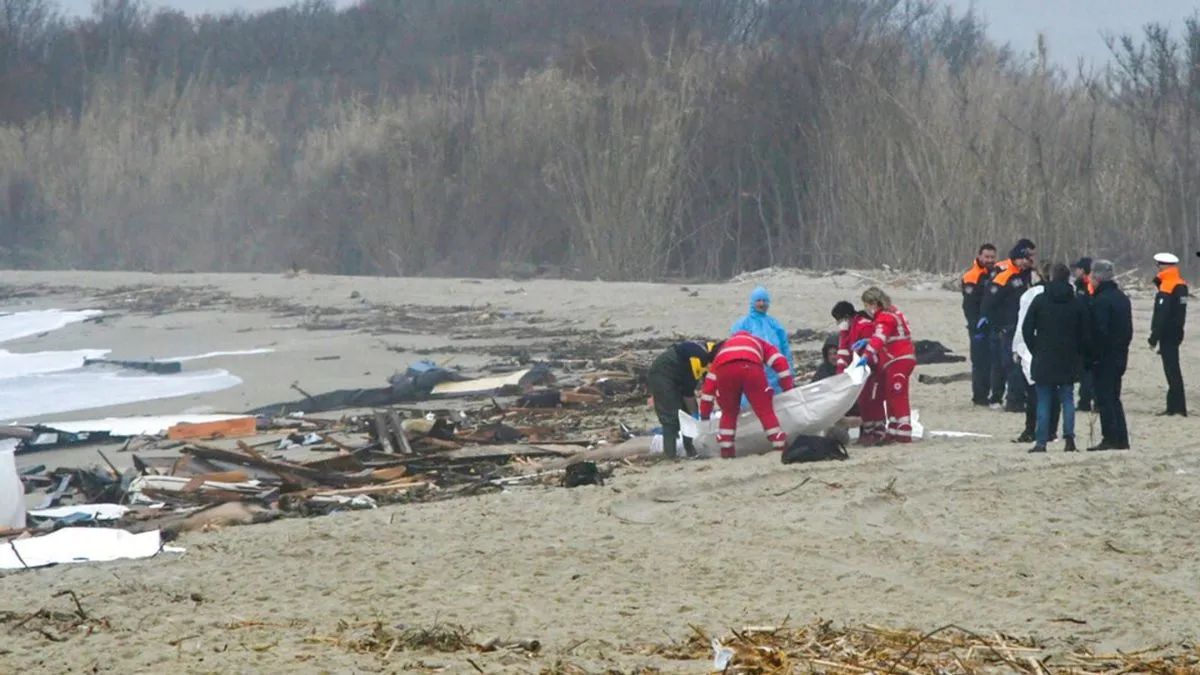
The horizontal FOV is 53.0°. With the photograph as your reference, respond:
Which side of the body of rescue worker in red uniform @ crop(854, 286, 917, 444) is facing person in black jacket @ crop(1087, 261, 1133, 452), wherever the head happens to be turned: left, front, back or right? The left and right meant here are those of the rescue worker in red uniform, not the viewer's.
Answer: back

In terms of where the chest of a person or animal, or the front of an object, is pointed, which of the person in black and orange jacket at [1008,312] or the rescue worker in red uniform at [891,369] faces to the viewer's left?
the rescue worker in red uniform

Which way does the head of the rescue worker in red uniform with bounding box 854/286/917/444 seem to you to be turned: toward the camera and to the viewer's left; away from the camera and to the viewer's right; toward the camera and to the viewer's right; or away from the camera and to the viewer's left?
toward the camera and to the viewer's left

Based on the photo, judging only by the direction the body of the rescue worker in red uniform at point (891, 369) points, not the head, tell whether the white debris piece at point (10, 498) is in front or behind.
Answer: in front

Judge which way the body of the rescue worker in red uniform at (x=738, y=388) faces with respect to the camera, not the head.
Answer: away from the camera

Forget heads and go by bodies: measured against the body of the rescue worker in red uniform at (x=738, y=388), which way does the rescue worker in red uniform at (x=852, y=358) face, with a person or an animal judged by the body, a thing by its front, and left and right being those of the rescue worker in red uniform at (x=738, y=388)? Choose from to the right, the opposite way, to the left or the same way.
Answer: to the left

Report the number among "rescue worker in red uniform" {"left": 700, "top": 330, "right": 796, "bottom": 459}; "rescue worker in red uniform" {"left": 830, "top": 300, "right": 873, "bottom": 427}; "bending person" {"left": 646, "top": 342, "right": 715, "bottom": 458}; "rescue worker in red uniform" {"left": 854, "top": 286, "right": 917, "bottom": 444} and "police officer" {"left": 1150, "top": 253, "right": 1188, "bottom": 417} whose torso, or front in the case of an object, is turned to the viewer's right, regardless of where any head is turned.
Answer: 1

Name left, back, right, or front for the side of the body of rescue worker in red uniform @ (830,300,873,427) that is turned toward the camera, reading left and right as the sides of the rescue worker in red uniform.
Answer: left

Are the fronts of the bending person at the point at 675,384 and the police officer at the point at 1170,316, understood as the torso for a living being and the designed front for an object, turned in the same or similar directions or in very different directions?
very different directions

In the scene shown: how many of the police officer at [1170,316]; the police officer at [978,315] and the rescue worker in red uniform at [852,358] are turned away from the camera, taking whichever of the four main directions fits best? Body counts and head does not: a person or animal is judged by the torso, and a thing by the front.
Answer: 0

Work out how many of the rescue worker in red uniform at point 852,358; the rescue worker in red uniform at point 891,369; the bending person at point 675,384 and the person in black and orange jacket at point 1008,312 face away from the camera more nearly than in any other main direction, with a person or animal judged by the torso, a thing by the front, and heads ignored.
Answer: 0

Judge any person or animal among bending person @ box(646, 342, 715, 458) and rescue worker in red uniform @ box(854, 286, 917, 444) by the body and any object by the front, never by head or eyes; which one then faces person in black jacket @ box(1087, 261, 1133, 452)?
the bending person

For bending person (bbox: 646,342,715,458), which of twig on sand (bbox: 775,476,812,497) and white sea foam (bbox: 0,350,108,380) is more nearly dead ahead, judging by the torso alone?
the twig on sand

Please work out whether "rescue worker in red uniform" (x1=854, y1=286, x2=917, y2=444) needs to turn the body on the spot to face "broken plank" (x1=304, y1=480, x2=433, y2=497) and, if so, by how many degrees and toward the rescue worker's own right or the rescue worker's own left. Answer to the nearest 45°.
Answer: approximately 45° to the rescue worker's own left

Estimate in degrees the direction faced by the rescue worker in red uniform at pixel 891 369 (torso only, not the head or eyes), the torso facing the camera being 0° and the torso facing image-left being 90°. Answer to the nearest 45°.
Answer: approximately 90°

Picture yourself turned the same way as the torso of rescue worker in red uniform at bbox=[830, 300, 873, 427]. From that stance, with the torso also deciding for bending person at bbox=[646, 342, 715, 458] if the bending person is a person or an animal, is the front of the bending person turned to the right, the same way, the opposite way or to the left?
the opposite way
